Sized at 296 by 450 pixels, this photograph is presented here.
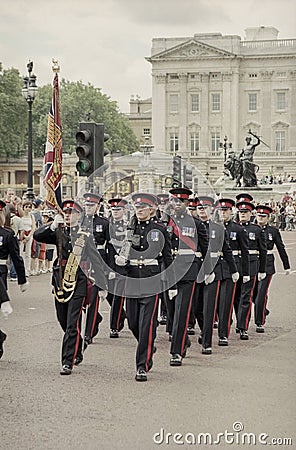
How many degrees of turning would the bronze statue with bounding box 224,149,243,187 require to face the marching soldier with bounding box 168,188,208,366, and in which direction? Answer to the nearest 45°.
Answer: approximately 45° to its left

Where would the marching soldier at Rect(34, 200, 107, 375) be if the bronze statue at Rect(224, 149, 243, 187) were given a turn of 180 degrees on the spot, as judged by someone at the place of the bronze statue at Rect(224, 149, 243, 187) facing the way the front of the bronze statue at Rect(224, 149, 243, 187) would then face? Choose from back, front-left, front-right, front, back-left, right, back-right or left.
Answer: back-right

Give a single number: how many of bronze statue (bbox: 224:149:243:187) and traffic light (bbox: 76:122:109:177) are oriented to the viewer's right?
0

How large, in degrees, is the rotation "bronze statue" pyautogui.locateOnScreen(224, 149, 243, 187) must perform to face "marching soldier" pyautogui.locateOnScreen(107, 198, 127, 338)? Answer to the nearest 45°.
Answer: approximately 45° to its left

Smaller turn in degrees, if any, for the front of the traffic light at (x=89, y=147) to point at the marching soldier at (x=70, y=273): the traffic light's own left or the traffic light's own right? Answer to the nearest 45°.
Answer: approximately 45° to the traffic light's own left

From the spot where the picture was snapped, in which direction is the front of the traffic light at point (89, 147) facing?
facing the viewer and to the left of the viewer

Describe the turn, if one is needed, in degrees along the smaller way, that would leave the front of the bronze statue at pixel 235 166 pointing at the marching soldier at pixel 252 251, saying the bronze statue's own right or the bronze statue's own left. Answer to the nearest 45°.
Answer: approximately 45° to the bronze statue's own left

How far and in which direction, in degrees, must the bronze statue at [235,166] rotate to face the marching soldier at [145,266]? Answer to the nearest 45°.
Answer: approximately 45° to its left
